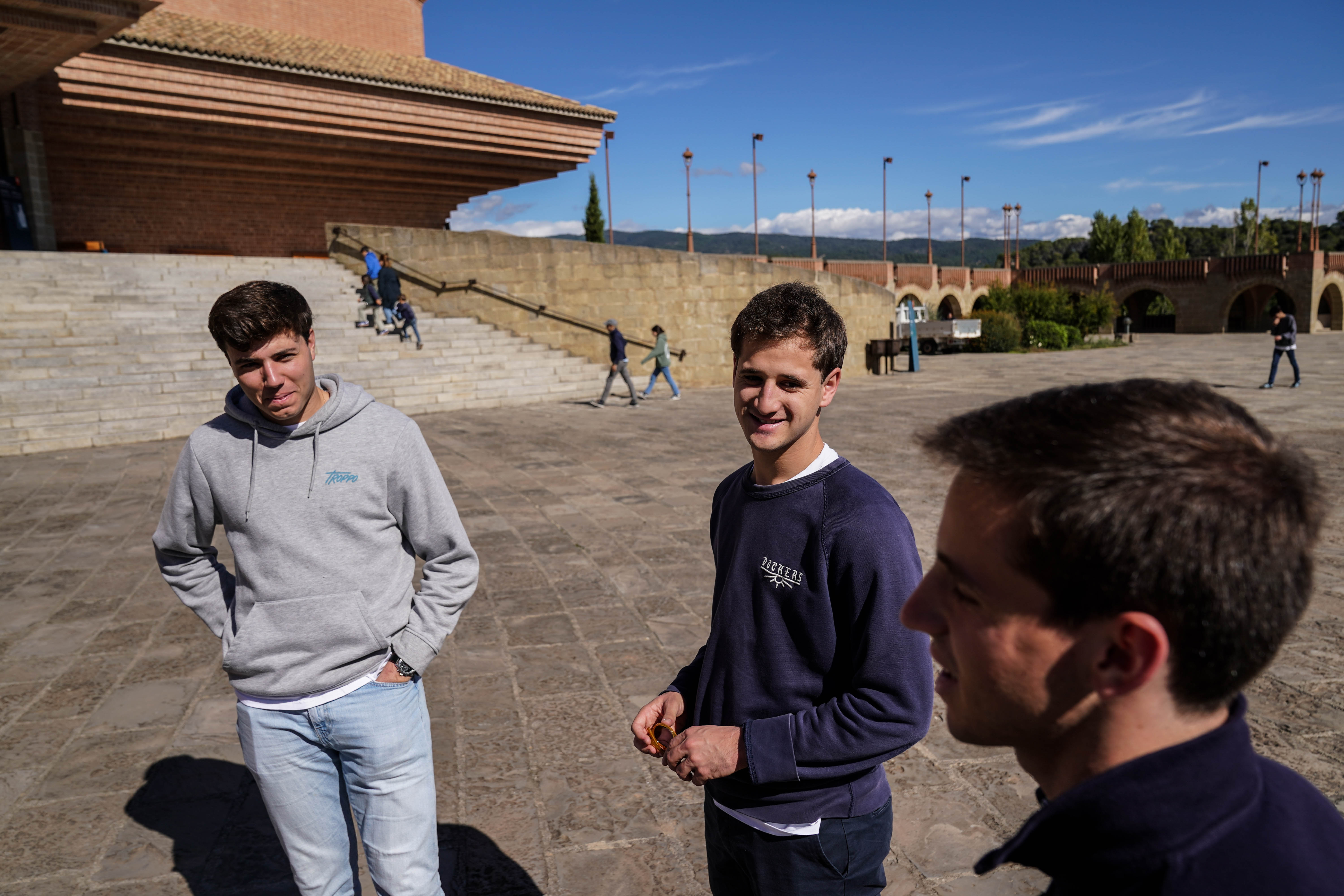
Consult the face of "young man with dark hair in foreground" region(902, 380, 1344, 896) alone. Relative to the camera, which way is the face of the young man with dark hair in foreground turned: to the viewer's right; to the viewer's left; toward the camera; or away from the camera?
to the viewer's left

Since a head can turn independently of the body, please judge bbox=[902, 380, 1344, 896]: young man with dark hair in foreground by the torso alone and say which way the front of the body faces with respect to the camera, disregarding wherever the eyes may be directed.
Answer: to the viewer's left

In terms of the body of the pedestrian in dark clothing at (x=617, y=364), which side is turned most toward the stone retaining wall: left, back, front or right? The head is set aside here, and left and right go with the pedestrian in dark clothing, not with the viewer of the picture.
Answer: right

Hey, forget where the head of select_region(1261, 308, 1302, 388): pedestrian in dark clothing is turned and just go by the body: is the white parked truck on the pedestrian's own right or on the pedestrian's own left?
on the pedestrian's own right

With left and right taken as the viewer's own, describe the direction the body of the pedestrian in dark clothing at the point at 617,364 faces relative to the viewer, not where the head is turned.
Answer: facing to the left of the viewer

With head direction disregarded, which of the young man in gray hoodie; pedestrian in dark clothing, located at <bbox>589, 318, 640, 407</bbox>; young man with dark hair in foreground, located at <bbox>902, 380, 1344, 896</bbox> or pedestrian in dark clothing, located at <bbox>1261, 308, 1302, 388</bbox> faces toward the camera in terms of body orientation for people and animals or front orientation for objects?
the young man in gray hoodie

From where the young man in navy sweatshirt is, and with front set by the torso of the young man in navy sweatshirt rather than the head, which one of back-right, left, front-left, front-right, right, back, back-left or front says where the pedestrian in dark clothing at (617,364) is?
back-right

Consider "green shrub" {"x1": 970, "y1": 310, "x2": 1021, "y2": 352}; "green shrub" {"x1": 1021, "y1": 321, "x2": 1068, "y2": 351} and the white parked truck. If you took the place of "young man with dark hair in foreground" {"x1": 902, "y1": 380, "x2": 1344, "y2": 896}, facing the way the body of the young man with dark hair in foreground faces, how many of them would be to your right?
3

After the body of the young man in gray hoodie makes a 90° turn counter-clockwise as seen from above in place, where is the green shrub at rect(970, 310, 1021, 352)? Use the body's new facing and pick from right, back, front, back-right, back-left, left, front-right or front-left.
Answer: front-left

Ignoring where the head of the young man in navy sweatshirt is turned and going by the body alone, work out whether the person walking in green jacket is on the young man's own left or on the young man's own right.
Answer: on the young man's own right

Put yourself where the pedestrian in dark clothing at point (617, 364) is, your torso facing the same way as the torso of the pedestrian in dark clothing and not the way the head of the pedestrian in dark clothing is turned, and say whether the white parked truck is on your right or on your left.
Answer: on your right

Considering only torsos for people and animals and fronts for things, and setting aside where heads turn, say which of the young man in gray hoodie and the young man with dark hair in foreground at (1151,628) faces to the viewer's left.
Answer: the young man with dark hair in foreground

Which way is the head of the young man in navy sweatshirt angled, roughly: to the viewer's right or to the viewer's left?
to the viewer's left
